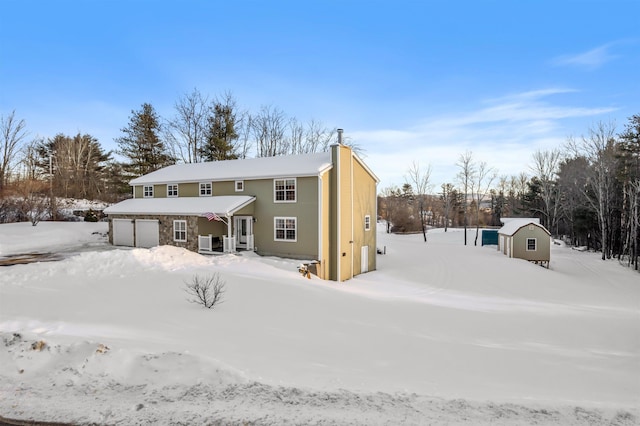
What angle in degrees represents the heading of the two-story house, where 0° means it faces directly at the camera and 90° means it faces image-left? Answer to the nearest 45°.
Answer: approximately 45°

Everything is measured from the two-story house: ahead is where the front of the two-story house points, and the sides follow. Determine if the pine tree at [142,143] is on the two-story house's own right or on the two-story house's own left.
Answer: on the two-story house's own right

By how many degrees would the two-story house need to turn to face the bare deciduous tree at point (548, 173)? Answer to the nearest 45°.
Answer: approximately 180°

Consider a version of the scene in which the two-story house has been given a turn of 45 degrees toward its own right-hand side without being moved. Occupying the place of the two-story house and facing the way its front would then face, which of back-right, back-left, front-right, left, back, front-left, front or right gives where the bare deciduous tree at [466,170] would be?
back-right

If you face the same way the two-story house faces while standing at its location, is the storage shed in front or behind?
behind

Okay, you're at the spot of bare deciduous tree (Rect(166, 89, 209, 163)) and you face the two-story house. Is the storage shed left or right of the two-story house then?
left

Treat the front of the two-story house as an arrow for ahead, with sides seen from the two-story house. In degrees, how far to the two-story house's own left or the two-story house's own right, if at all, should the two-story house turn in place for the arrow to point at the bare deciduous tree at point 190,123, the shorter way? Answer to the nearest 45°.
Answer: approximately 135° to the two-story house's own right
